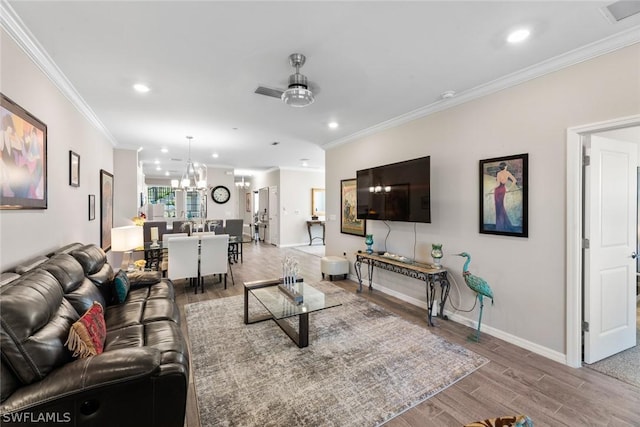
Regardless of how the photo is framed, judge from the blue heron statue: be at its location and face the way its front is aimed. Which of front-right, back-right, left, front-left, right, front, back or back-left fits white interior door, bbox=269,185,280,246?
front-right

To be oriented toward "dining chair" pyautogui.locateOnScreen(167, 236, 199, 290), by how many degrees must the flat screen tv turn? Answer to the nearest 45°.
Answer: approximately 45° to its right

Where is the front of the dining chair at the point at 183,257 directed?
away from the camera

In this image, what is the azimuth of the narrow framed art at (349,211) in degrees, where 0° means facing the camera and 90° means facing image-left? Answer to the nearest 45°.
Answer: approximately 45°

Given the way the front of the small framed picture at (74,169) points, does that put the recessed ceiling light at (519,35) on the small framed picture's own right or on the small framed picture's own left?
on the small framed picture's own right

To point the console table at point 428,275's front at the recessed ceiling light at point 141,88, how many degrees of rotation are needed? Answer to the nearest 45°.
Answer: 0° — it already faces it

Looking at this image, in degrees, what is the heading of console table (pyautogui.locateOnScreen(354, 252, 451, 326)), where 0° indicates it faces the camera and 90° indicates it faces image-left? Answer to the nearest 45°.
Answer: approximately 45°

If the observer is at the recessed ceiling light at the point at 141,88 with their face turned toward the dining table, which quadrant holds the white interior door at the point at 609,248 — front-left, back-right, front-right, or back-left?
back-right

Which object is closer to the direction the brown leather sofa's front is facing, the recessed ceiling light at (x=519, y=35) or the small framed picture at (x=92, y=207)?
the recessed ceiling light

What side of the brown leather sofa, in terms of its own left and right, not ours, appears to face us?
right

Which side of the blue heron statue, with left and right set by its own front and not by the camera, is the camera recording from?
left

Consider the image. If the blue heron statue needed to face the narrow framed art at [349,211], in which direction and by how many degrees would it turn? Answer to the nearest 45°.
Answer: approximately 45° to its right

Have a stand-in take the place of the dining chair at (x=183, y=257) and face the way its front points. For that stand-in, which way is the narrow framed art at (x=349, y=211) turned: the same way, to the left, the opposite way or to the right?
to the left

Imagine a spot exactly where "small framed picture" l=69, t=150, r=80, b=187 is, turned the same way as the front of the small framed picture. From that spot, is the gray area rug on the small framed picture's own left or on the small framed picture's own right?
on the small framed picture's own right

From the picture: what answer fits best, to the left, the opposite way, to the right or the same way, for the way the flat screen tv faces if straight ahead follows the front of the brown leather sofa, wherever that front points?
the opposite way
